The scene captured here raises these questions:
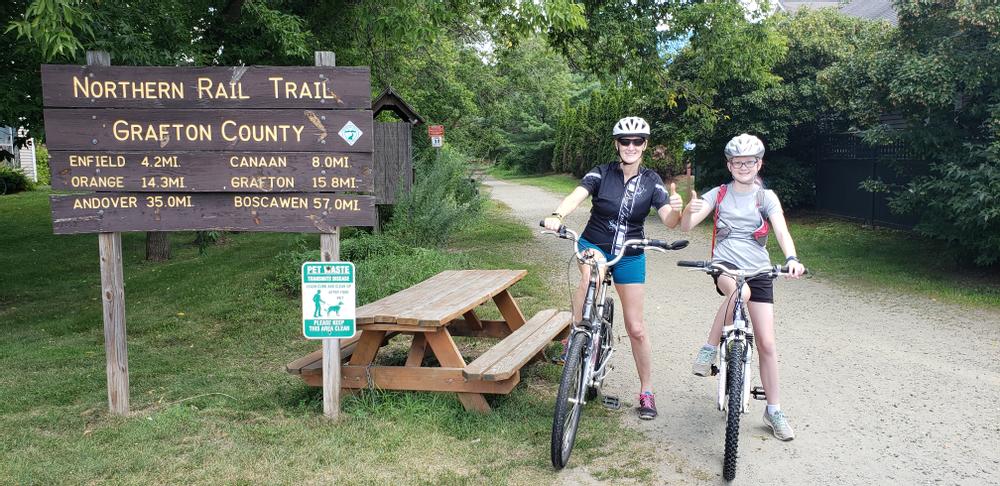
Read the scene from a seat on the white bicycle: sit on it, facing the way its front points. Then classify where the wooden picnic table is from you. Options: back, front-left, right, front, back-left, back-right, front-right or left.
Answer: right

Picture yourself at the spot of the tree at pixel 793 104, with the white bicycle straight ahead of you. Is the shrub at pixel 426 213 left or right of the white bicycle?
right

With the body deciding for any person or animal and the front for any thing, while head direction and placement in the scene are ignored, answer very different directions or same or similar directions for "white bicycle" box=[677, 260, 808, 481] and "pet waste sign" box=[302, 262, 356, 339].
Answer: same or similar directions

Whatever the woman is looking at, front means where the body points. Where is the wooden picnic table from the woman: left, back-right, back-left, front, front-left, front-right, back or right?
right

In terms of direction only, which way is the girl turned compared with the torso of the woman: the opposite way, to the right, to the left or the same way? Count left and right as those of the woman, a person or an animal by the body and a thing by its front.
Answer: the same way

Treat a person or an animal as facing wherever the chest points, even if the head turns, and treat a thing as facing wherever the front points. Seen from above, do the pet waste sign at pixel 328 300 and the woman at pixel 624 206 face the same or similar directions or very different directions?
same or similar directions

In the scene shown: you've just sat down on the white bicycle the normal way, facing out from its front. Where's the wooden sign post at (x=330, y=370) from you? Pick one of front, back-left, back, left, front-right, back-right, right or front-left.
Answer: right

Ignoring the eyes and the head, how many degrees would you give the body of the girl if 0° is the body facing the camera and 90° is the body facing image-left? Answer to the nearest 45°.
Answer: approximately 0°

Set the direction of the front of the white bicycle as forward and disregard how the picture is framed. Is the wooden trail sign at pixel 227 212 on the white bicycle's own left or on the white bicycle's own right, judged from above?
on the white bicycle's own right

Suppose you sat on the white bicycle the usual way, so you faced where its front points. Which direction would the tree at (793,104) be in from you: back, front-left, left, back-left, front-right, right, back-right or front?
back

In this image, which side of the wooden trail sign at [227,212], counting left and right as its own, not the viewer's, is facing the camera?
front

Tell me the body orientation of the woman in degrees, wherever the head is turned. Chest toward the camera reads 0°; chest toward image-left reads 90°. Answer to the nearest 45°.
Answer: approximately 0°

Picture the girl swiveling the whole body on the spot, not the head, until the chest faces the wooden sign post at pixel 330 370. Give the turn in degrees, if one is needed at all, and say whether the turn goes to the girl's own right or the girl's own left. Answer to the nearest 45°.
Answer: approximately 90° to the girl's own right
